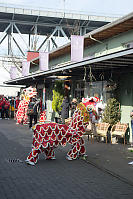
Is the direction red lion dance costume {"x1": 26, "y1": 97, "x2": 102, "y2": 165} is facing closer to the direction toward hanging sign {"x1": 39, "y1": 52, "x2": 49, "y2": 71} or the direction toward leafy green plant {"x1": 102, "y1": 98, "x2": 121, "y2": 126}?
the leafy green plant

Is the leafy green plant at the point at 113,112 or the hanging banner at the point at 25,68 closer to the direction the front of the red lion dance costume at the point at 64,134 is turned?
the leafy green plant

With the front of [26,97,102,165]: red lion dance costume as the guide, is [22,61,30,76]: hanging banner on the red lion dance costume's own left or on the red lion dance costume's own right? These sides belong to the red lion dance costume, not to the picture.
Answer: on the red lion dance costume's own left

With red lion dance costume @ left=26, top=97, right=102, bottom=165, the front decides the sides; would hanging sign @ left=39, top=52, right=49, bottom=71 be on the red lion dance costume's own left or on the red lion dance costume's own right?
on the red lion dance costume's own left

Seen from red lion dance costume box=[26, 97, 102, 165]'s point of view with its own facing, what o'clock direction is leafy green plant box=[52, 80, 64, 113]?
The leafy green plant is roughly at 9 o'clock from the red lion dance costume.

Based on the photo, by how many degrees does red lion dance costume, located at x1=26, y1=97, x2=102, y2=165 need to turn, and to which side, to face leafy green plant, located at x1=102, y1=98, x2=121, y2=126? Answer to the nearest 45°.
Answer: approximately 45° to its left

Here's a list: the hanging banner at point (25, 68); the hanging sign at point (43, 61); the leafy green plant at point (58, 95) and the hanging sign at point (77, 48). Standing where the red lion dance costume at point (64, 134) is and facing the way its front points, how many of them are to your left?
4

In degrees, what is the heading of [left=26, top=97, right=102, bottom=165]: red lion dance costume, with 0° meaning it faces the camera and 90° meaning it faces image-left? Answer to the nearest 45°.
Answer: approximately 270°

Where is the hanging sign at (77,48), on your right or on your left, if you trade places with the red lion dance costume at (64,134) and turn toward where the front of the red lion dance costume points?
on your left
